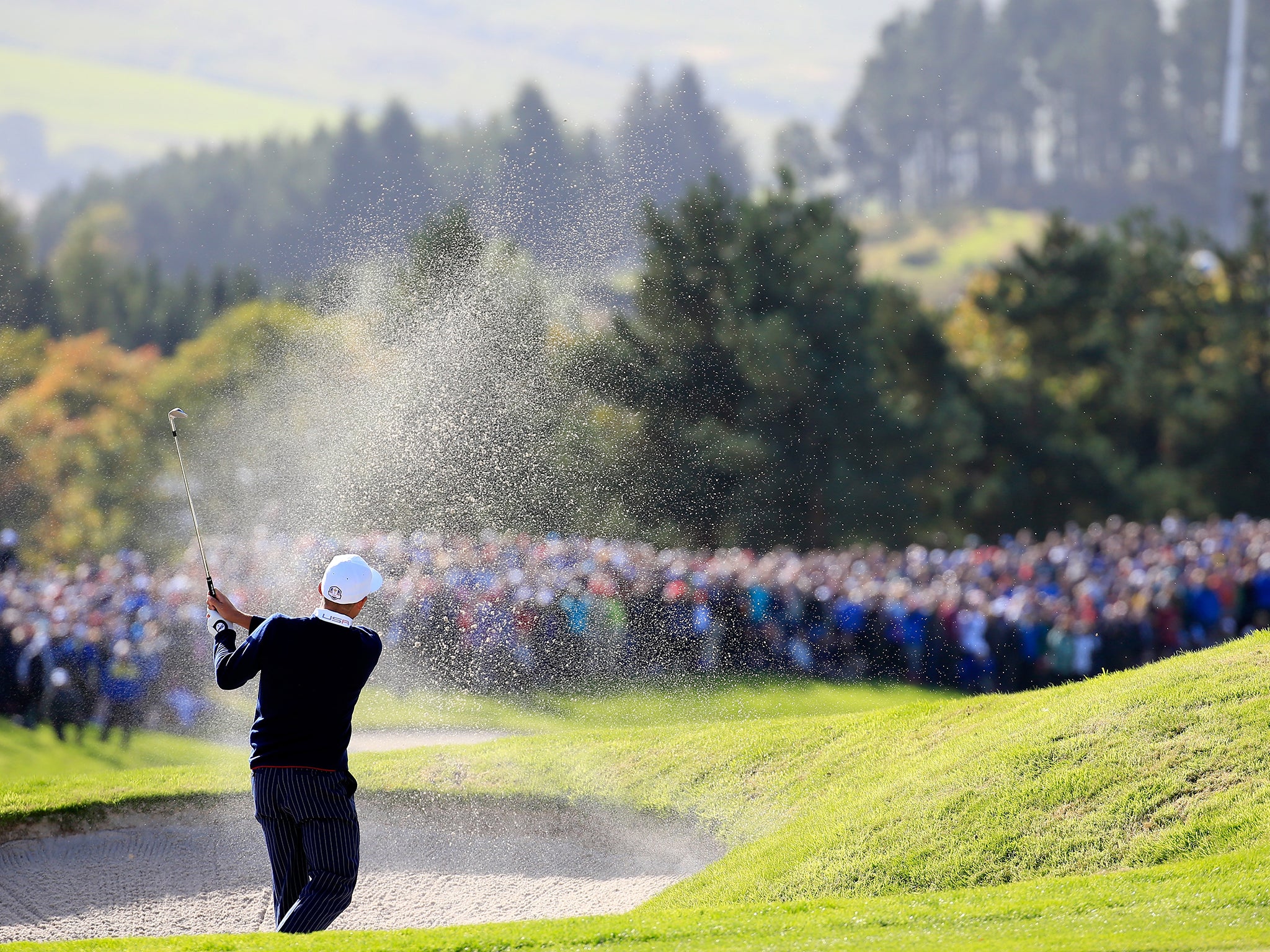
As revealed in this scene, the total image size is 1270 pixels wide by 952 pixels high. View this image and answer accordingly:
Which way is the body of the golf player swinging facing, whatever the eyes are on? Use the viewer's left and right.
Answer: facing away from the viewer

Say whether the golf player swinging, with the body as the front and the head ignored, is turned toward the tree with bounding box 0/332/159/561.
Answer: yes

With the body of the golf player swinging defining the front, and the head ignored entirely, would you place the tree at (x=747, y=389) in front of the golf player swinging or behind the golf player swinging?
in front
